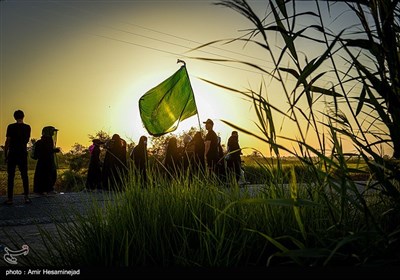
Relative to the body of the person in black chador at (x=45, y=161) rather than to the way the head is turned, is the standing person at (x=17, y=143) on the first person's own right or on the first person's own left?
on the first person's own right

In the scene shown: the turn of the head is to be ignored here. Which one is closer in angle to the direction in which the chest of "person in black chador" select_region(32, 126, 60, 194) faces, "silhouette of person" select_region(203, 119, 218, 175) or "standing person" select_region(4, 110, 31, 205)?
the silhouette of person

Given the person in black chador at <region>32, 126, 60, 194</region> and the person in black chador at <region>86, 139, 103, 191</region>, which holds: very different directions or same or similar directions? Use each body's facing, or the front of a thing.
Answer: same or similar directions

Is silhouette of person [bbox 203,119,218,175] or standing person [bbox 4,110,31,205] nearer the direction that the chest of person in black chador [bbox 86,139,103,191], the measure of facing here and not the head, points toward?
the silhouette of person

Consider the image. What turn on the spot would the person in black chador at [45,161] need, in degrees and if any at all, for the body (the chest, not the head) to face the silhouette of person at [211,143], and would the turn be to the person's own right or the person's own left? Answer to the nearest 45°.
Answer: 0° — they already face them

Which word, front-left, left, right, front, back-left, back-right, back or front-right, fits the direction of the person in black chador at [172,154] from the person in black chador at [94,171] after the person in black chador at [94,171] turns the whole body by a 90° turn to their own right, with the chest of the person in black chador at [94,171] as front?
front-left

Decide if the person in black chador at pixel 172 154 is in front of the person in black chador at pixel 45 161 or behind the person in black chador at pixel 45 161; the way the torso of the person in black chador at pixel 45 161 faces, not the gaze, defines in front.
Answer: in front
